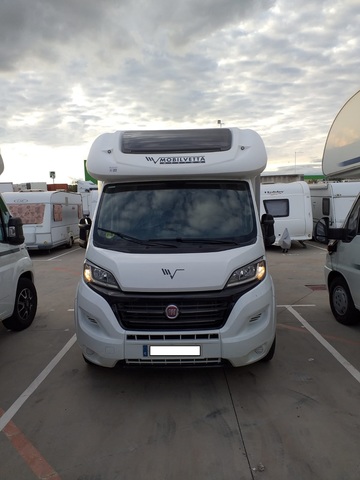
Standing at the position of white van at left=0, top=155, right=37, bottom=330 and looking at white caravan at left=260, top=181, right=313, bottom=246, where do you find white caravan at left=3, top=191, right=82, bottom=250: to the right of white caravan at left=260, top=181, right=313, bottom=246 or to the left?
left

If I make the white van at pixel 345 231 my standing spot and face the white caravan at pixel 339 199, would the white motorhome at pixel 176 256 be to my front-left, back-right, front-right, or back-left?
back-left

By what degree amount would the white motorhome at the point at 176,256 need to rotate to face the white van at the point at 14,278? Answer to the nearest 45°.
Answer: approximately 135° to its right

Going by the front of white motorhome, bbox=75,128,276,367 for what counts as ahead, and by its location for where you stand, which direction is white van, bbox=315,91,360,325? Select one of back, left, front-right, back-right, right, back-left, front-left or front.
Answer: back-left

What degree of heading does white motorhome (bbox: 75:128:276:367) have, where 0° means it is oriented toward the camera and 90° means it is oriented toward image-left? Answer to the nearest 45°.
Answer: approximately 0°
